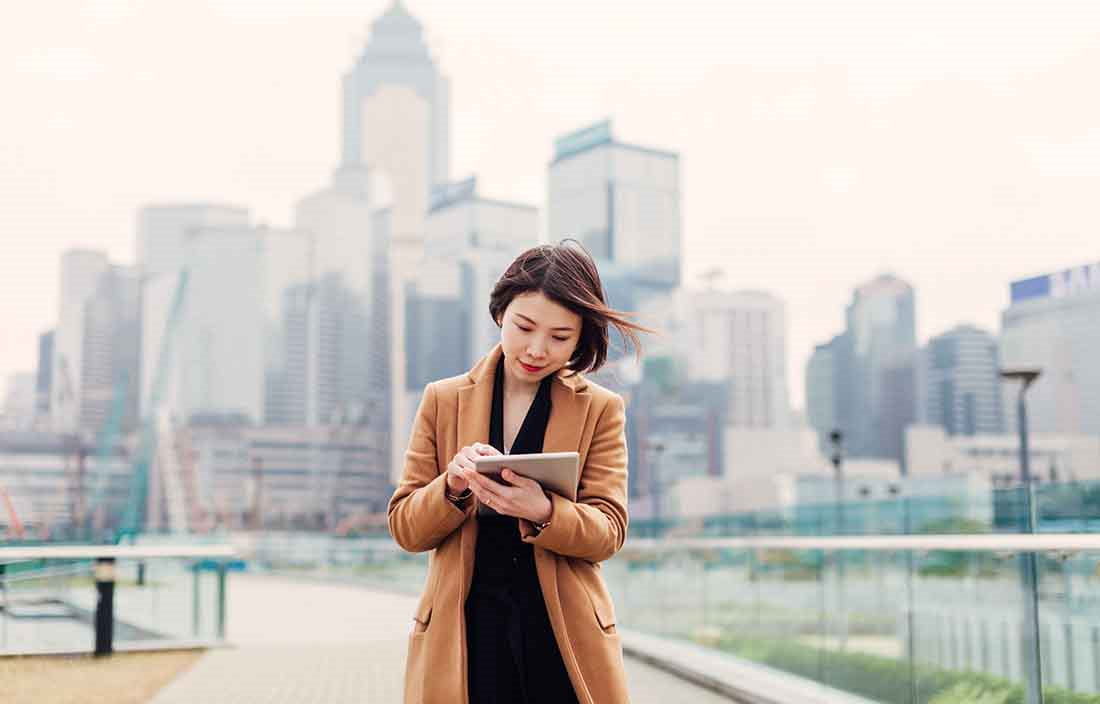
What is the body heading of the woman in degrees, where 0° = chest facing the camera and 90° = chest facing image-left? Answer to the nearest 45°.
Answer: approximately 0°

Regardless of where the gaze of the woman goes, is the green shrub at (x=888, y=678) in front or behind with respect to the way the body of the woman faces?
behind

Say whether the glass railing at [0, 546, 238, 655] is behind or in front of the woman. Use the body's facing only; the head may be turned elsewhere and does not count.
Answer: behind

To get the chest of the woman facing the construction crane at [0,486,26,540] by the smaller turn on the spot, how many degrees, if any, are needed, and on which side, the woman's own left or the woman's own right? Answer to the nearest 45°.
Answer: approximately 135° to the woman's own right

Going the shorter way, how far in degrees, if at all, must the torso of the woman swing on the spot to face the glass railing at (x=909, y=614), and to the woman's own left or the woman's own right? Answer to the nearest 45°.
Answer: approximately 135° to the woman's own left
